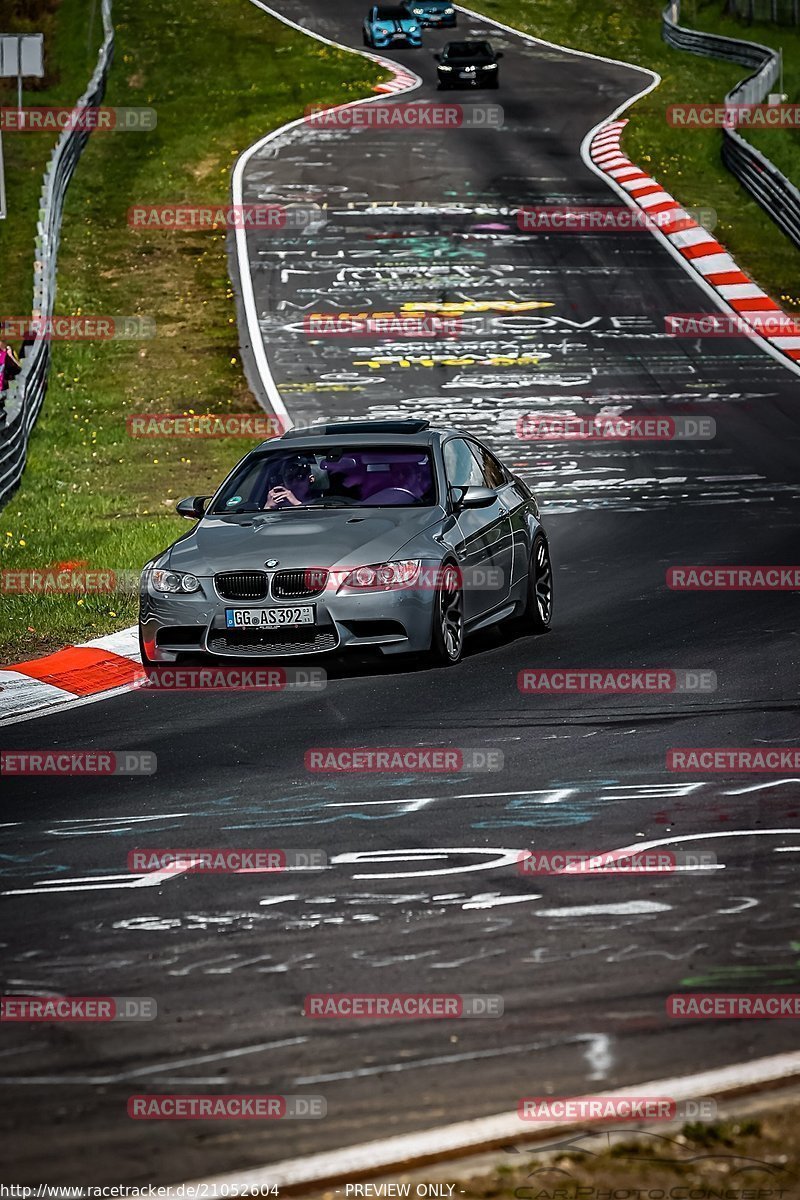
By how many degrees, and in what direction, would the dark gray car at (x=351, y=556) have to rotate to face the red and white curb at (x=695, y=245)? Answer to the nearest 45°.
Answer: approximately 135° to its right

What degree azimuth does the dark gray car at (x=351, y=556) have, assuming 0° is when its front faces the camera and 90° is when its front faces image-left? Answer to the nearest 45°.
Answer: approximately 45°

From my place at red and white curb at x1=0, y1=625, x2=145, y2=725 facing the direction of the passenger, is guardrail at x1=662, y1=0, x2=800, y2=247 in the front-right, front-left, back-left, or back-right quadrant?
front-left

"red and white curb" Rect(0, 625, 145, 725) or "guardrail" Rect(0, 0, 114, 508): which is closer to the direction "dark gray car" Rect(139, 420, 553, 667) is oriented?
the red and white curb

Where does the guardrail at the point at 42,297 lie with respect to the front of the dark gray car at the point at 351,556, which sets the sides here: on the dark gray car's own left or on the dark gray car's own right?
on the dark gray car's own right
